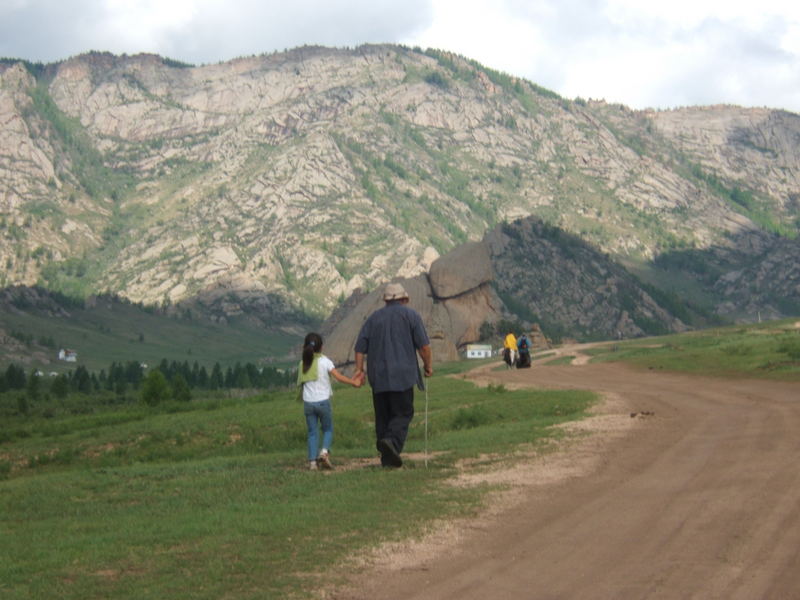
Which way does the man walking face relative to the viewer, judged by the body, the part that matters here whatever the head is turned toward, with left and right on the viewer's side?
facing away from the viewer

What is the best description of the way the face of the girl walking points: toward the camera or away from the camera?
away from the camera

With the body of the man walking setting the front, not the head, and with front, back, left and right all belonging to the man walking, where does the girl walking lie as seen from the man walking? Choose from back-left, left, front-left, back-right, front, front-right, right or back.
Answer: front-left
